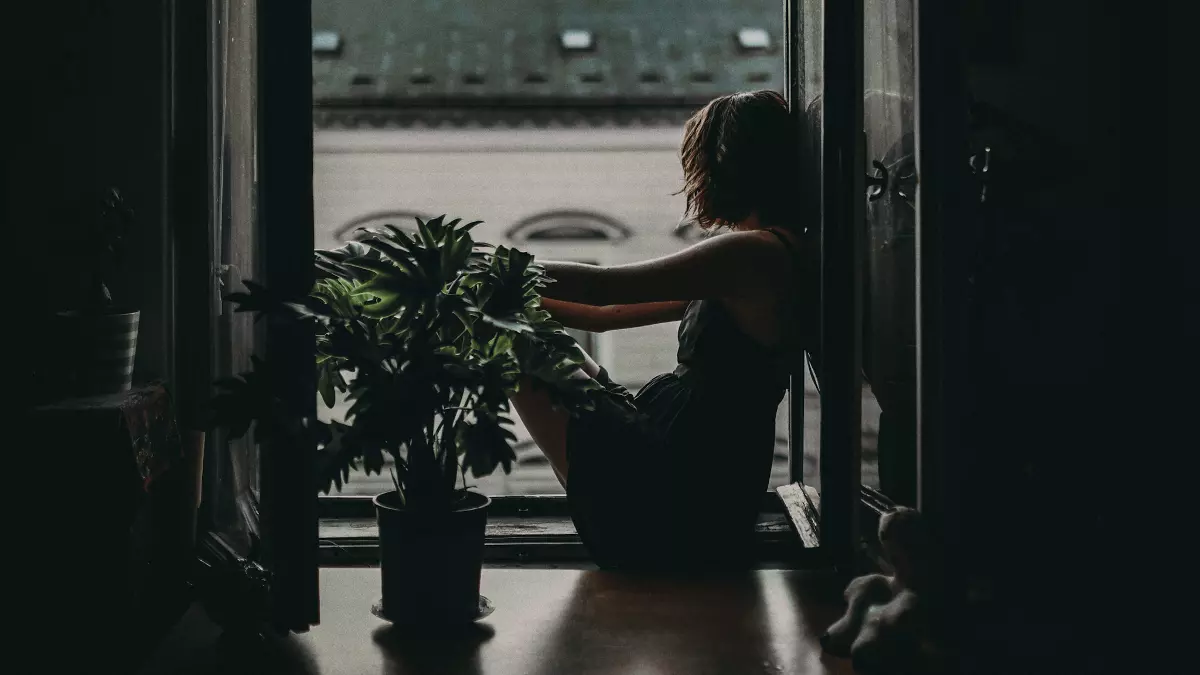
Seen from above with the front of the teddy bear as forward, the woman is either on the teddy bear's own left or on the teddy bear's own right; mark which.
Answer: on the teddy bear's own right

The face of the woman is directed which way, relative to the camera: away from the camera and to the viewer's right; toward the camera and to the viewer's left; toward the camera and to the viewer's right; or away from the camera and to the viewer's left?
away from the camera and to the viewer's left

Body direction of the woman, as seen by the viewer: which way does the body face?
to the viewer's left

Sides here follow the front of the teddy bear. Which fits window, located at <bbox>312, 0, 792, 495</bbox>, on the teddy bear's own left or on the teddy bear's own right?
on the teddy bear's own right
